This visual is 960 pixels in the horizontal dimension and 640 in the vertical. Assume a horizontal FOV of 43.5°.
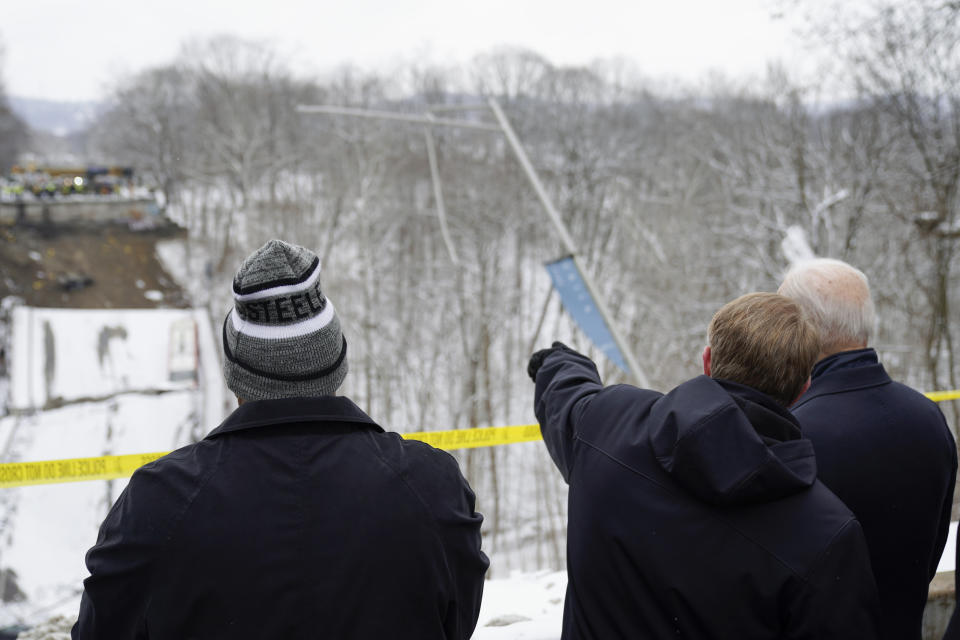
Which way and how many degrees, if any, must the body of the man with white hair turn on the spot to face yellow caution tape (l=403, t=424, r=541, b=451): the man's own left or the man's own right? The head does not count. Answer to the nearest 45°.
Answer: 0° — they already face it

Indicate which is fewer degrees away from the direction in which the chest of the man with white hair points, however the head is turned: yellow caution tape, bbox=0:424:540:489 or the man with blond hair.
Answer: the yellow caution tape

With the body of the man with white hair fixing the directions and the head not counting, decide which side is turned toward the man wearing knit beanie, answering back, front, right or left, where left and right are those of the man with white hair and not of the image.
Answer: left

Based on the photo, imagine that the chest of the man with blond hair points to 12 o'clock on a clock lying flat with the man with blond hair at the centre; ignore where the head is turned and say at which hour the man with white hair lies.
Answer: The man with white hair is roughly at 1 o'clock from the man with blond hair.

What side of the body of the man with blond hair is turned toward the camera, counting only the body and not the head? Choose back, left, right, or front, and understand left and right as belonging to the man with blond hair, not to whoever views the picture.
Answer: back

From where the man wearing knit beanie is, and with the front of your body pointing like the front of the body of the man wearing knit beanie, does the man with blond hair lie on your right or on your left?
on your right

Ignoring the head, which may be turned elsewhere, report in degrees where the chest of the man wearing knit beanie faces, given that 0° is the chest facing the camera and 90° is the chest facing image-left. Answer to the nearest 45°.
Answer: approximately 180°

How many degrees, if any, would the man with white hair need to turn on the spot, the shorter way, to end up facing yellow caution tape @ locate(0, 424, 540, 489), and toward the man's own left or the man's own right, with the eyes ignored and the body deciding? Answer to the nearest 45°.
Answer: approximately 45° to the man's own left

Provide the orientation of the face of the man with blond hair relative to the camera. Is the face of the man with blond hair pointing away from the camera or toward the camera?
away from the camera

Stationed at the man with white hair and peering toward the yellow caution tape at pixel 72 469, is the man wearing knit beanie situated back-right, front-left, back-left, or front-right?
front-left

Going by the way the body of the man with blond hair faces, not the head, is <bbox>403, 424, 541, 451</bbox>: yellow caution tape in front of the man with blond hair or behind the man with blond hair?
in front

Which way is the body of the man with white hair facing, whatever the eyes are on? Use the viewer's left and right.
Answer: facing away from the viewer and to the left of the viewer

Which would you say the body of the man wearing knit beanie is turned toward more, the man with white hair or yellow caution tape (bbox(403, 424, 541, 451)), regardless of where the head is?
the yellow caution tape

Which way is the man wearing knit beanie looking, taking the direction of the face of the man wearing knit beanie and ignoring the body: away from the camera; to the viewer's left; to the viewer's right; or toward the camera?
away from the camera
